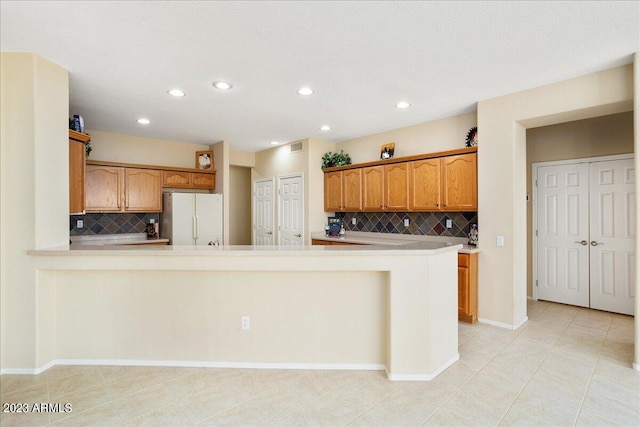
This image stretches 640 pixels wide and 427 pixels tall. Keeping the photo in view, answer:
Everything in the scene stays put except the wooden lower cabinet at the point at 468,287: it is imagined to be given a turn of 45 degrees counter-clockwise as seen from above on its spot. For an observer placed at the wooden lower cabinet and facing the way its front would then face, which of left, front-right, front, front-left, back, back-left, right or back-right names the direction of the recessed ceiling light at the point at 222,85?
front-right

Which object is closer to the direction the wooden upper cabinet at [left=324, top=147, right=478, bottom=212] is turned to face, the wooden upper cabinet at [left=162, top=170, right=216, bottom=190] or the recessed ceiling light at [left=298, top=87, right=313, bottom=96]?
the recessed ceiling light

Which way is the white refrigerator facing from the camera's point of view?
toward the camera

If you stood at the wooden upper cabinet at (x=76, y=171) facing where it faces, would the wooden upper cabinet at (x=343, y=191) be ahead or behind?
ahead

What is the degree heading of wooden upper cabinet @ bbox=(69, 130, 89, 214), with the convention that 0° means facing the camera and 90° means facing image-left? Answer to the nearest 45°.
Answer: approximately 270°

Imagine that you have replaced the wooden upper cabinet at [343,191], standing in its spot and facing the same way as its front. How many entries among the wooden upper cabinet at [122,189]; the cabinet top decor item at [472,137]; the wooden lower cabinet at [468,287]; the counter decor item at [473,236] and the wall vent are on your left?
3

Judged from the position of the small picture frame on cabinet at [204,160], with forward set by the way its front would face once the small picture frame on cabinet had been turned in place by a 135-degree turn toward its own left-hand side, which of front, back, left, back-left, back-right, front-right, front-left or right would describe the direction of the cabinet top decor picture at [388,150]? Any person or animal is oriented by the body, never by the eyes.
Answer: right

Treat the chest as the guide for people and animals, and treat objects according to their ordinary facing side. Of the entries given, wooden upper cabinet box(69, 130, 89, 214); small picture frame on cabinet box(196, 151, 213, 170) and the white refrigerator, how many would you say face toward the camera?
2

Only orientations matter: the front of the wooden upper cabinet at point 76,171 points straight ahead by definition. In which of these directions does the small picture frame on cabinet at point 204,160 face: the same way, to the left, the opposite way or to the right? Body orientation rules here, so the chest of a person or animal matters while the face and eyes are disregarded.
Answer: to the right

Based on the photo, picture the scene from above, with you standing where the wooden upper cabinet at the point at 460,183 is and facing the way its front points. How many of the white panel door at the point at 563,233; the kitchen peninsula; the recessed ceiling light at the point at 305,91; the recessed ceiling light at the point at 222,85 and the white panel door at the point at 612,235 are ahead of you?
3

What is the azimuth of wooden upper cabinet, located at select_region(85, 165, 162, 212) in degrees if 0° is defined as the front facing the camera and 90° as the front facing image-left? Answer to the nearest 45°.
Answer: approximately 0°

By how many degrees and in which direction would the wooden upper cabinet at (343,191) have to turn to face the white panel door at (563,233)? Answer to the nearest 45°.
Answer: approximately 135° to its left

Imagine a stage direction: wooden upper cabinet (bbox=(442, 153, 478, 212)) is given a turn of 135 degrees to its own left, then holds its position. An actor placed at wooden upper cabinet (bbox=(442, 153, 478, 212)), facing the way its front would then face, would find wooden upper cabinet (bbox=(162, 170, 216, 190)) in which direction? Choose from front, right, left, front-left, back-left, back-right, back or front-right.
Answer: back

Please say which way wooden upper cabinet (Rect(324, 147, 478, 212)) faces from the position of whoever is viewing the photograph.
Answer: facing the viewer and to the left of the viewer
